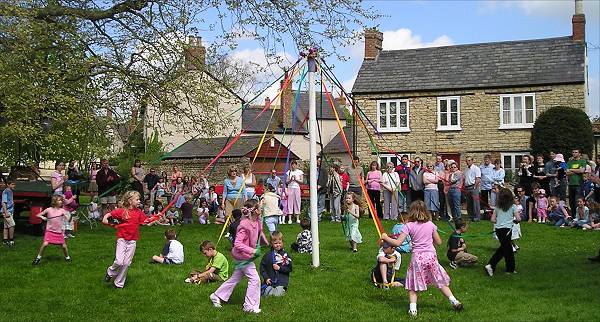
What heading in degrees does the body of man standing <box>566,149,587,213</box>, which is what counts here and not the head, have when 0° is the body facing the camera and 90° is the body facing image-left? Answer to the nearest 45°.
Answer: approximately 45°

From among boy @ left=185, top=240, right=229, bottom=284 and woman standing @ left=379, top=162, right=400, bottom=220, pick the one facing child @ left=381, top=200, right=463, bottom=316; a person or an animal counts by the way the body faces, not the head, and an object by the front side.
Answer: the woman standing

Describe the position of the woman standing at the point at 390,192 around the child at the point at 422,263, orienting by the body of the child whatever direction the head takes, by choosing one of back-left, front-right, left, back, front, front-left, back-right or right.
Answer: front

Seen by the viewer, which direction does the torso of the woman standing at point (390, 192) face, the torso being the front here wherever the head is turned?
toward the camera

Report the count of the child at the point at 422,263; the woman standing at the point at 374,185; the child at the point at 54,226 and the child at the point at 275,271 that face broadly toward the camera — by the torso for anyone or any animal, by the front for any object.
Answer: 3

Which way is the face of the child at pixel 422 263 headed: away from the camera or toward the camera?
away from the camera

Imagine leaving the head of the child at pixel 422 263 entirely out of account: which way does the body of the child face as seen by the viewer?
away from the camera

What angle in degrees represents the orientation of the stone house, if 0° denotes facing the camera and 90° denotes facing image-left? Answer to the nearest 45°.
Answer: approximately 0°

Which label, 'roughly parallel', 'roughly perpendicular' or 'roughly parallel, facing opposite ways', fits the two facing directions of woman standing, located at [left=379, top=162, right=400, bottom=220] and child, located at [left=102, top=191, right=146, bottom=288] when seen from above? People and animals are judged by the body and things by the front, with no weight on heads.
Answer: roughly perpendicular

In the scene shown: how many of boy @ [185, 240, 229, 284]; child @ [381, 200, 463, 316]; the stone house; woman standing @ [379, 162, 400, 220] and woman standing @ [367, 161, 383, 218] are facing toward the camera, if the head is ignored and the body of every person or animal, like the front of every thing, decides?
3

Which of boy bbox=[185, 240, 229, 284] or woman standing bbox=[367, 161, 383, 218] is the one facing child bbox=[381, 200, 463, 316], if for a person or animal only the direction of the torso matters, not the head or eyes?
the woman standing

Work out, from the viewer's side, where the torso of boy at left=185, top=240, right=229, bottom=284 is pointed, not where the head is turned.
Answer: to the viewer's left

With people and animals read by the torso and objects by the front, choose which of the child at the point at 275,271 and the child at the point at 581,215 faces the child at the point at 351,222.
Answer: the child at the point at 581,215

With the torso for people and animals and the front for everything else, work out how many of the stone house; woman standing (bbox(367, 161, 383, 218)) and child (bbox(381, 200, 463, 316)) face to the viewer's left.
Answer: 0
